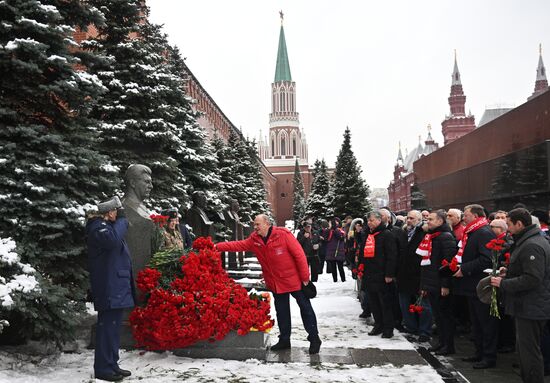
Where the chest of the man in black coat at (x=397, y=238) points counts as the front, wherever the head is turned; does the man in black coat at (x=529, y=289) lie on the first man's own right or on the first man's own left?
on the first man's own left

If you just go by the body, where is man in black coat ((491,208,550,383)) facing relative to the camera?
to the viewer's left

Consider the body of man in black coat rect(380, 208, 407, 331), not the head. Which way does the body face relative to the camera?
to the viewer's left

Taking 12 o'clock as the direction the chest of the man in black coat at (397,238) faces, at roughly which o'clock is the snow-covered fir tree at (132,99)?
The snow-covered fir tree is roughly at 1 o'clock from the man in black coat.

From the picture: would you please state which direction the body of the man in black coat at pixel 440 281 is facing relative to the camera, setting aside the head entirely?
to the viewer's left

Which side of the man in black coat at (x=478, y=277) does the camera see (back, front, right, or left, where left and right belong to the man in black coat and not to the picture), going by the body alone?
left
